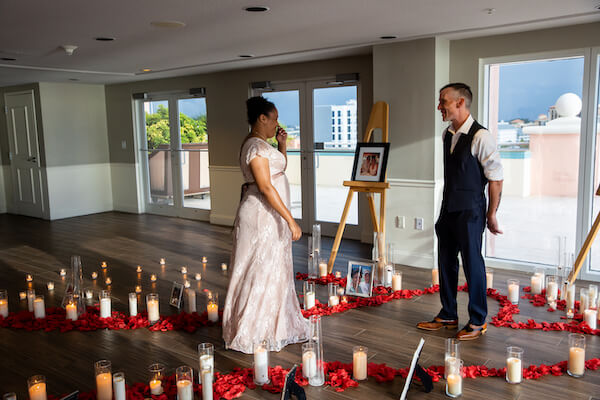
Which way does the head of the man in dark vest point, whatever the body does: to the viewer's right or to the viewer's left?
to the viewer's left

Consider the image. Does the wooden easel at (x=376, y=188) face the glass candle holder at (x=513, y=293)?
no

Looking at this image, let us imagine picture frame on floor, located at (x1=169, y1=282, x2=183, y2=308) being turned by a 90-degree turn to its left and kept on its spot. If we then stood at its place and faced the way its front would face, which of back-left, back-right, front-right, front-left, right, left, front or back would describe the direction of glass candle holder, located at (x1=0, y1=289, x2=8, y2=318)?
back-right

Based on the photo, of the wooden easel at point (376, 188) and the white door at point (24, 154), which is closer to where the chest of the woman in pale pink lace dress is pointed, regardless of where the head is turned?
the wooden easel

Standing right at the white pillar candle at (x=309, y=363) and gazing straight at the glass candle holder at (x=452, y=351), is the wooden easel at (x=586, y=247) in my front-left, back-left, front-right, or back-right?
front-left

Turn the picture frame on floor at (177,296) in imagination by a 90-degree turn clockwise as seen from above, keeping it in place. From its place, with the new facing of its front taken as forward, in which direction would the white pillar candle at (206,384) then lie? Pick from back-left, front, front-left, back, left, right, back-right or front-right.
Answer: back-left

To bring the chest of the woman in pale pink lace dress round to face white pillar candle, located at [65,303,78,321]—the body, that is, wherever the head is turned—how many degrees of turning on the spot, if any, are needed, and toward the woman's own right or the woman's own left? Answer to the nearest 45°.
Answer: approximately 135° to the woman's own left

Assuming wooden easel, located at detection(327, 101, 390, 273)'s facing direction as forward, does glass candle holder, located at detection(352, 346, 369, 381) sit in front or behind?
in front

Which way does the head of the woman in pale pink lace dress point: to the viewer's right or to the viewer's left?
to the viewer's right

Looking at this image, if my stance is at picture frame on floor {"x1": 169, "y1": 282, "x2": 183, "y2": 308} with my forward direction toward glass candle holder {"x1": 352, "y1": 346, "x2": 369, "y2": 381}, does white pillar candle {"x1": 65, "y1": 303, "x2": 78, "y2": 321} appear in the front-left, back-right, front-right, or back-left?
back-right

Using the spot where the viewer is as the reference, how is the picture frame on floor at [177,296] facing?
facing the viewer and to the left of the viewer

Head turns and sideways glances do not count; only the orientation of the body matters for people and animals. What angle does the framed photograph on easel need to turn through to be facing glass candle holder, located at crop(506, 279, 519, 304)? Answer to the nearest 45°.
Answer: approximately 90° to its left

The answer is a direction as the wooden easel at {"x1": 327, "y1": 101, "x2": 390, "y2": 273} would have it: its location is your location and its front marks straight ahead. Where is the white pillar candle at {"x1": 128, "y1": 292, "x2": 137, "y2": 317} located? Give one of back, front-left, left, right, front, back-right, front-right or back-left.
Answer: front

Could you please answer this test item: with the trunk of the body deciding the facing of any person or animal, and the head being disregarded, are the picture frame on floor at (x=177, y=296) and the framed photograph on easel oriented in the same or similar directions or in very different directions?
same or similar directions

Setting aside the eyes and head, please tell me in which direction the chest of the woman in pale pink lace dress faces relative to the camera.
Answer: to the viewer's right

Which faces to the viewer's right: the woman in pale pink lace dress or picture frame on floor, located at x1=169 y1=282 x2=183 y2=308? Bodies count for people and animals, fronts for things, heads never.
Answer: the woman in pale pink lace dress

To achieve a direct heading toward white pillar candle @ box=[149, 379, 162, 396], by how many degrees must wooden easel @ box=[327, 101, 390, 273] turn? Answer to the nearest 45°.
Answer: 0° — it already faces it

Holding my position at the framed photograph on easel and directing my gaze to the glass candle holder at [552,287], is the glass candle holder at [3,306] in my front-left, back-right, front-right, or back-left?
back-right

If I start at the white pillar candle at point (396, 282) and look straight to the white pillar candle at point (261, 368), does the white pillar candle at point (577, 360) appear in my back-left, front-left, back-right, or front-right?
front-left
